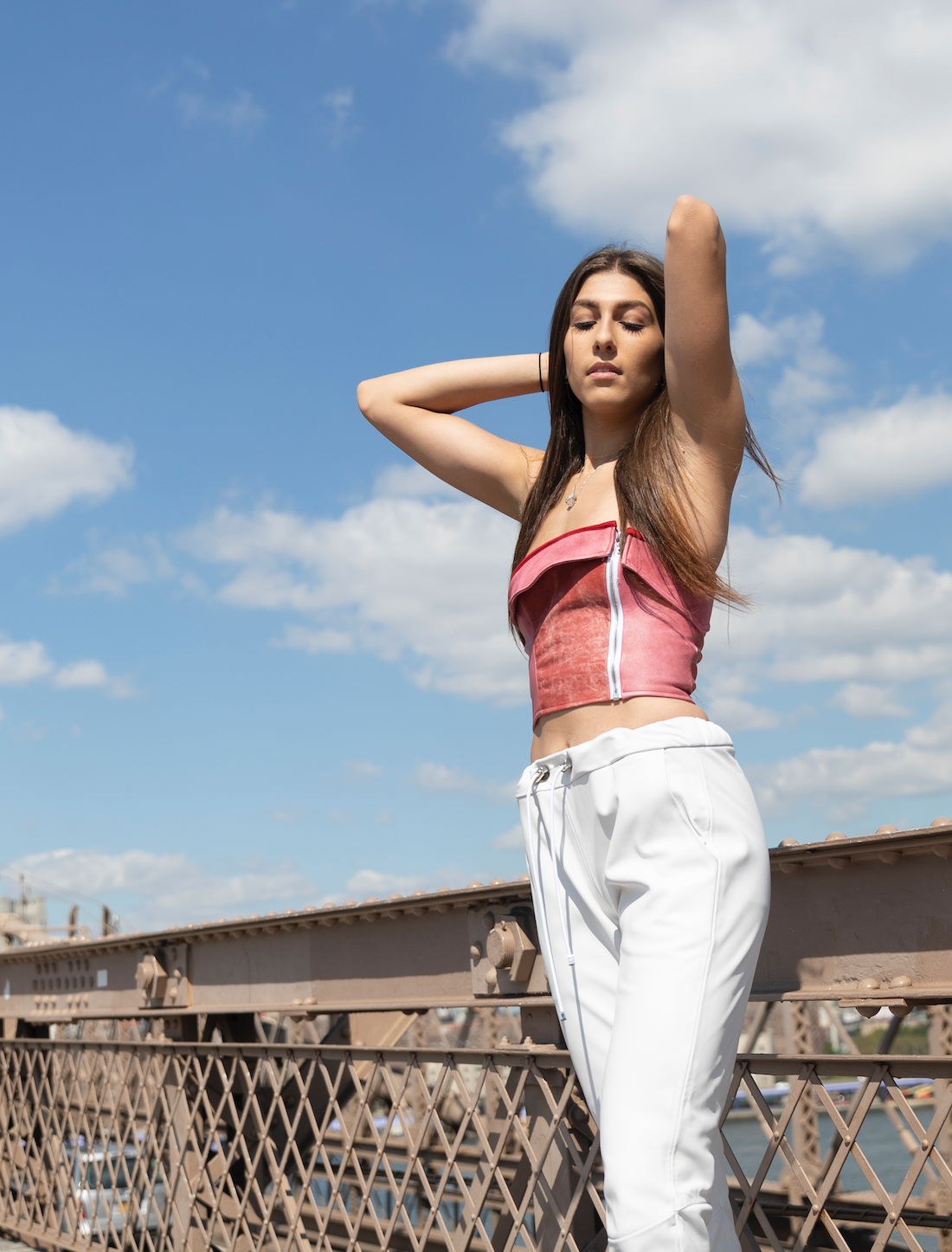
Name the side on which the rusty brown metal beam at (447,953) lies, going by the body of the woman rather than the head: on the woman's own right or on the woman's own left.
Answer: on the woman's own right

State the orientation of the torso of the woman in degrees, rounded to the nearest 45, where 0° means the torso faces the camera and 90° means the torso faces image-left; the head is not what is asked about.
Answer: approximately 45°
